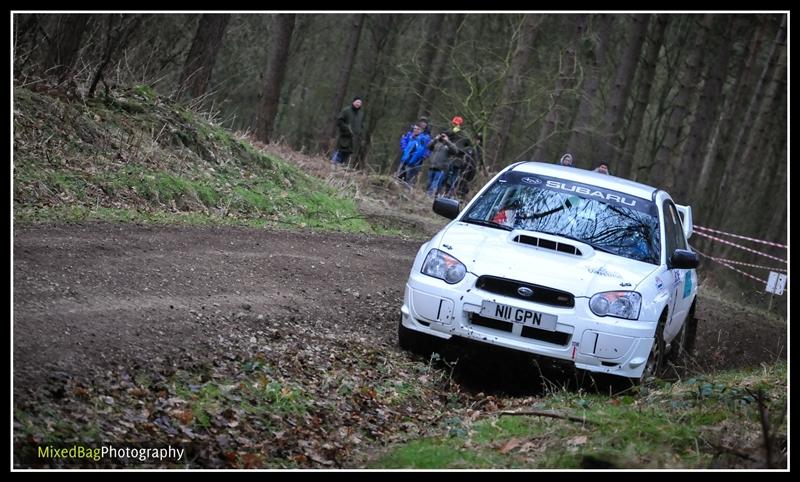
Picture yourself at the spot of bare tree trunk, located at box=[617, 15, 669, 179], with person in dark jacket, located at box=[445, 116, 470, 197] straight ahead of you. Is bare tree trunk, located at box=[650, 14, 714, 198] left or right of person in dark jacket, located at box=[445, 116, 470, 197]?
left

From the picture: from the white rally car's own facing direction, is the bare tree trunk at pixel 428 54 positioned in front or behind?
behind

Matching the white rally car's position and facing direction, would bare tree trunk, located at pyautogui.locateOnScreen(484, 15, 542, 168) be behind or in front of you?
behind

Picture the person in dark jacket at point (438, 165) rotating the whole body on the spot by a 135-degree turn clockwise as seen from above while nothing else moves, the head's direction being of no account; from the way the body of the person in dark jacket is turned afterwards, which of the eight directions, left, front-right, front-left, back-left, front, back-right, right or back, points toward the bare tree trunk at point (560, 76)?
right

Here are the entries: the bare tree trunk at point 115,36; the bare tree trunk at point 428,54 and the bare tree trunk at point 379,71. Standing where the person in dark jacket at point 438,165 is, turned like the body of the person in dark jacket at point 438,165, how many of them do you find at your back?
2

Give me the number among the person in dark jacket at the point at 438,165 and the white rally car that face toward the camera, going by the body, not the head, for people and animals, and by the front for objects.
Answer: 2

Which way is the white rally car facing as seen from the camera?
toward the camera

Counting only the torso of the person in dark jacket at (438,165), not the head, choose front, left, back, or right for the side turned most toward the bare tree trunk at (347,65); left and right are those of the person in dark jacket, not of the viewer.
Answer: back

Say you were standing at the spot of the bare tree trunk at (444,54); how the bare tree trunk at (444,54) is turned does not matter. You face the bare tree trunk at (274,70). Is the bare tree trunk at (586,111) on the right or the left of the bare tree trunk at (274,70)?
left

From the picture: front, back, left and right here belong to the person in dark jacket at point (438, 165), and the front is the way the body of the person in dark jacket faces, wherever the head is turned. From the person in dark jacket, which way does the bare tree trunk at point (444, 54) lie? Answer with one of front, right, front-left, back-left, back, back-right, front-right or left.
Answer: back

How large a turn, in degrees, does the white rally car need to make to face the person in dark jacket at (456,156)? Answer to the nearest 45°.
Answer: approximately 180°

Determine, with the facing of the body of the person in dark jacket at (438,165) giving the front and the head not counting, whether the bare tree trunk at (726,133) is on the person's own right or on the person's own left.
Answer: on the person's own left
